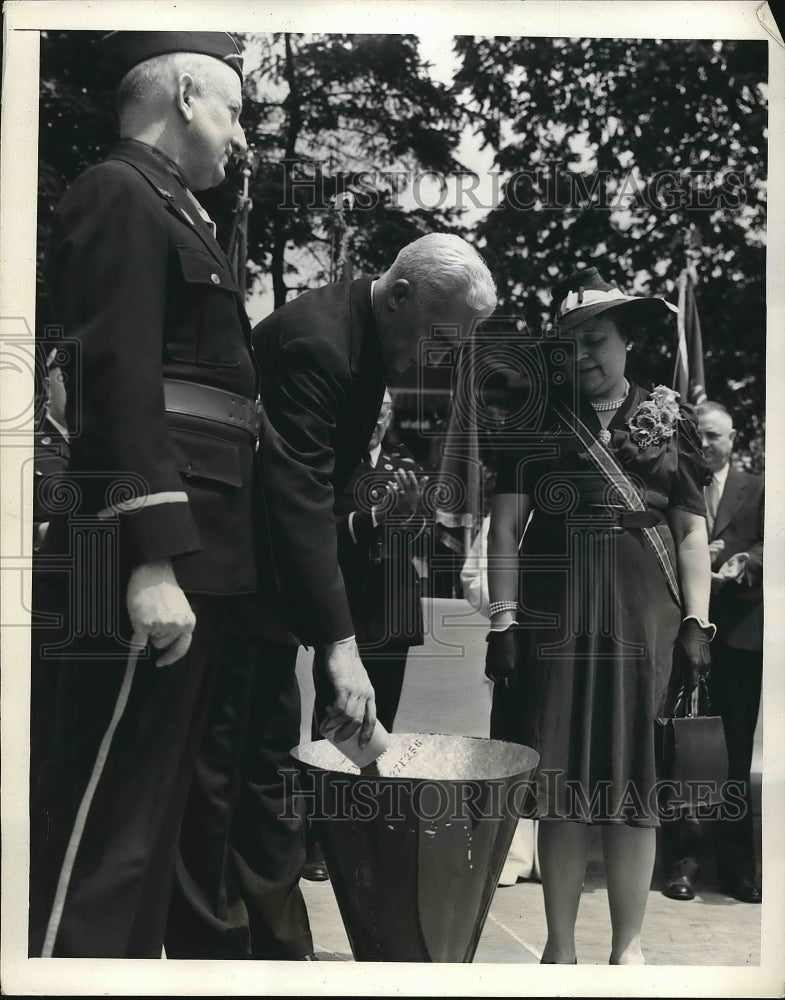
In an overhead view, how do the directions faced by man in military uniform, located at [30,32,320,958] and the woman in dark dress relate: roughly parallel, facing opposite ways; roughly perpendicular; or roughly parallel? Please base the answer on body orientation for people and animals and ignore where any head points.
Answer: roughly perpendicular

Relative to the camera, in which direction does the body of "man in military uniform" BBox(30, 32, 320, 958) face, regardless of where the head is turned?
to the viewer's right

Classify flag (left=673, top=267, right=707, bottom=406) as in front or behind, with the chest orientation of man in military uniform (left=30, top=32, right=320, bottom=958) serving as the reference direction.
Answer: in front

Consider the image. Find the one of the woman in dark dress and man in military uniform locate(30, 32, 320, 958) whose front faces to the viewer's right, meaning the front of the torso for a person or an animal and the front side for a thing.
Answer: the man in military uniform

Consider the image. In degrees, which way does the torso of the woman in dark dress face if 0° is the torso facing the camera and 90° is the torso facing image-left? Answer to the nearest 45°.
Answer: approximately 0°

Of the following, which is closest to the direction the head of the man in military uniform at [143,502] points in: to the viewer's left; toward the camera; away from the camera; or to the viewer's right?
to the viewer's right

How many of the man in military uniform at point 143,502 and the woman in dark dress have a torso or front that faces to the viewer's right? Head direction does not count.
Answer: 1

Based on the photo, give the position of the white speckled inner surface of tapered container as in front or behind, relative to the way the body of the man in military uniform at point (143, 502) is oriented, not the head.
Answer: in front
